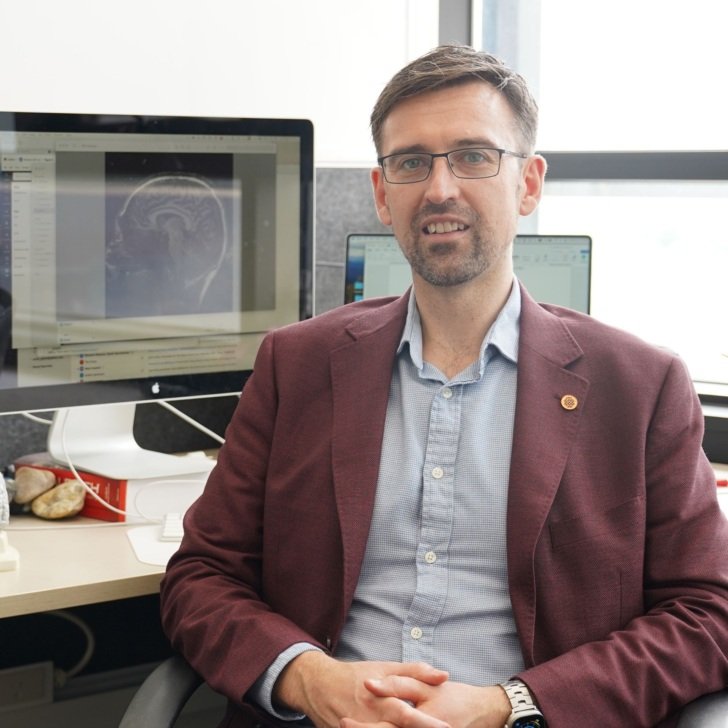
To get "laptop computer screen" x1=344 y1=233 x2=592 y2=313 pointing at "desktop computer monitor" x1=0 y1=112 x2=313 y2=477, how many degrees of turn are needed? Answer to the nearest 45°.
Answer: approximately 45° to its right

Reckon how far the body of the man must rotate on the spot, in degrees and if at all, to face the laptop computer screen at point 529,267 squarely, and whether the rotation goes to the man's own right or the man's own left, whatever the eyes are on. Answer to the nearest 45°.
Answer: approximately 180°

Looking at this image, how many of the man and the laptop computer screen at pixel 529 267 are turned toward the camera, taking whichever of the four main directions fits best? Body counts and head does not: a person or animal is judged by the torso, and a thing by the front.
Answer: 2

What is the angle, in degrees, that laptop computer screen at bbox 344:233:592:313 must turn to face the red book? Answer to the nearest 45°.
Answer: approximately 45° to its right

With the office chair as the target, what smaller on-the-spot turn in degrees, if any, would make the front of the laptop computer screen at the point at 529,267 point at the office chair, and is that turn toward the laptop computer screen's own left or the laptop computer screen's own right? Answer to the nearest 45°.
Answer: approximately 45° to the laptop computer screen's own right
